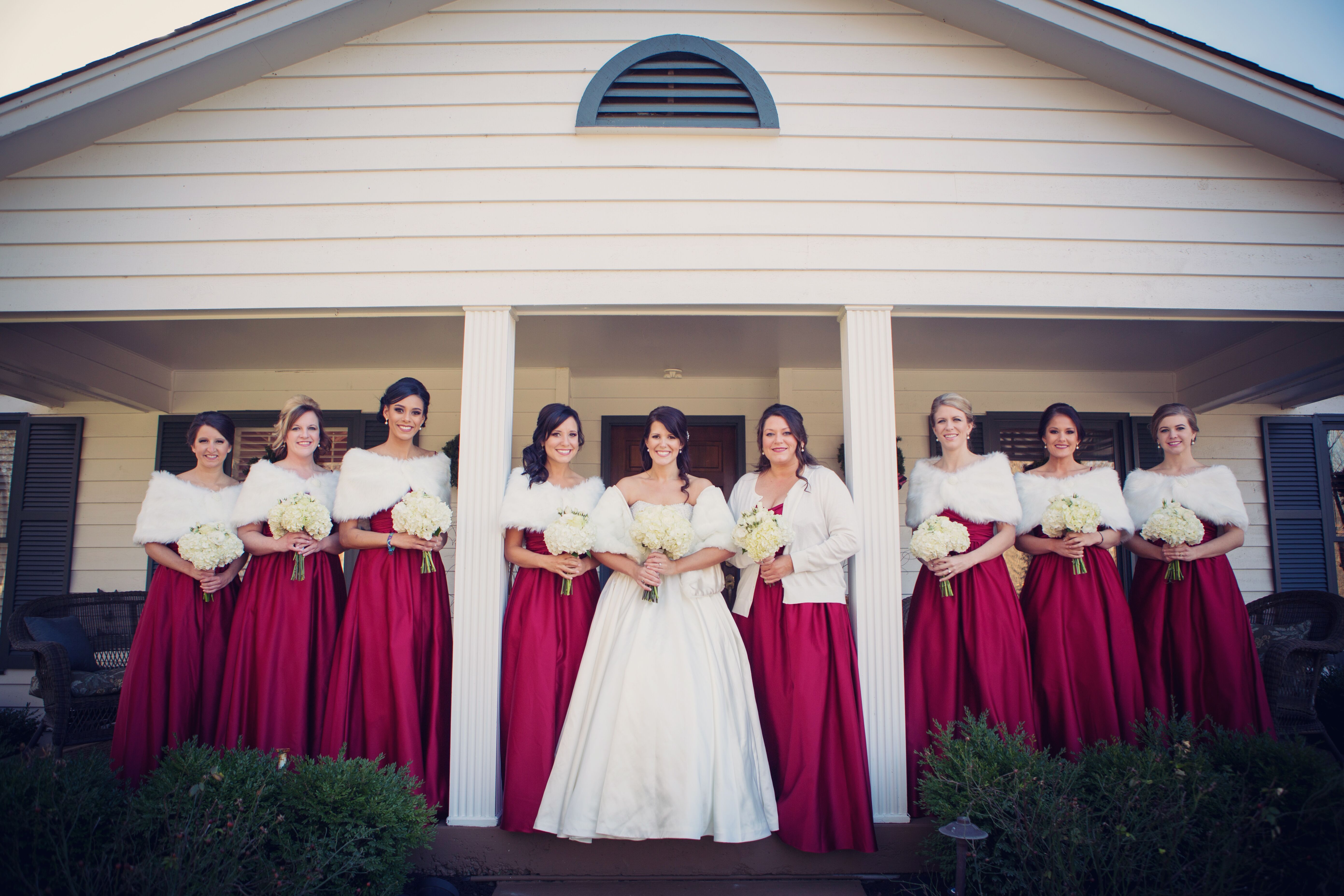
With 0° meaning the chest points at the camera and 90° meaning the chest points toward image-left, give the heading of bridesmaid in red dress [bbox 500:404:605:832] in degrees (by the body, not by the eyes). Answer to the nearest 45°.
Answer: approximately 315°

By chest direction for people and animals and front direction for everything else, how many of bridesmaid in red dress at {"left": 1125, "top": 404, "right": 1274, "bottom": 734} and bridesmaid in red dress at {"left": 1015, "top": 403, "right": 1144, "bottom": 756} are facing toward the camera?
2

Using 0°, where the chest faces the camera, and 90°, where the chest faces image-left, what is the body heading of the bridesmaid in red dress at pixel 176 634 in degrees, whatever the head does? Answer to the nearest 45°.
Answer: approximately 315°

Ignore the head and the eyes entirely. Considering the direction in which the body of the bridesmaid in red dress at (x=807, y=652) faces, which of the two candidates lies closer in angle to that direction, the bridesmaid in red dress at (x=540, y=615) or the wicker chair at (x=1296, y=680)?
the bridesmaid in red dress

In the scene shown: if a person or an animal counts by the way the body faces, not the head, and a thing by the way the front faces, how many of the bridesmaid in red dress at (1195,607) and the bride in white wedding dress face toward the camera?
2

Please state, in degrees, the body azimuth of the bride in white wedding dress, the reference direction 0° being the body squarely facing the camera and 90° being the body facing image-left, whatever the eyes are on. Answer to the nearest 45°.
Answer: approximately 0°
